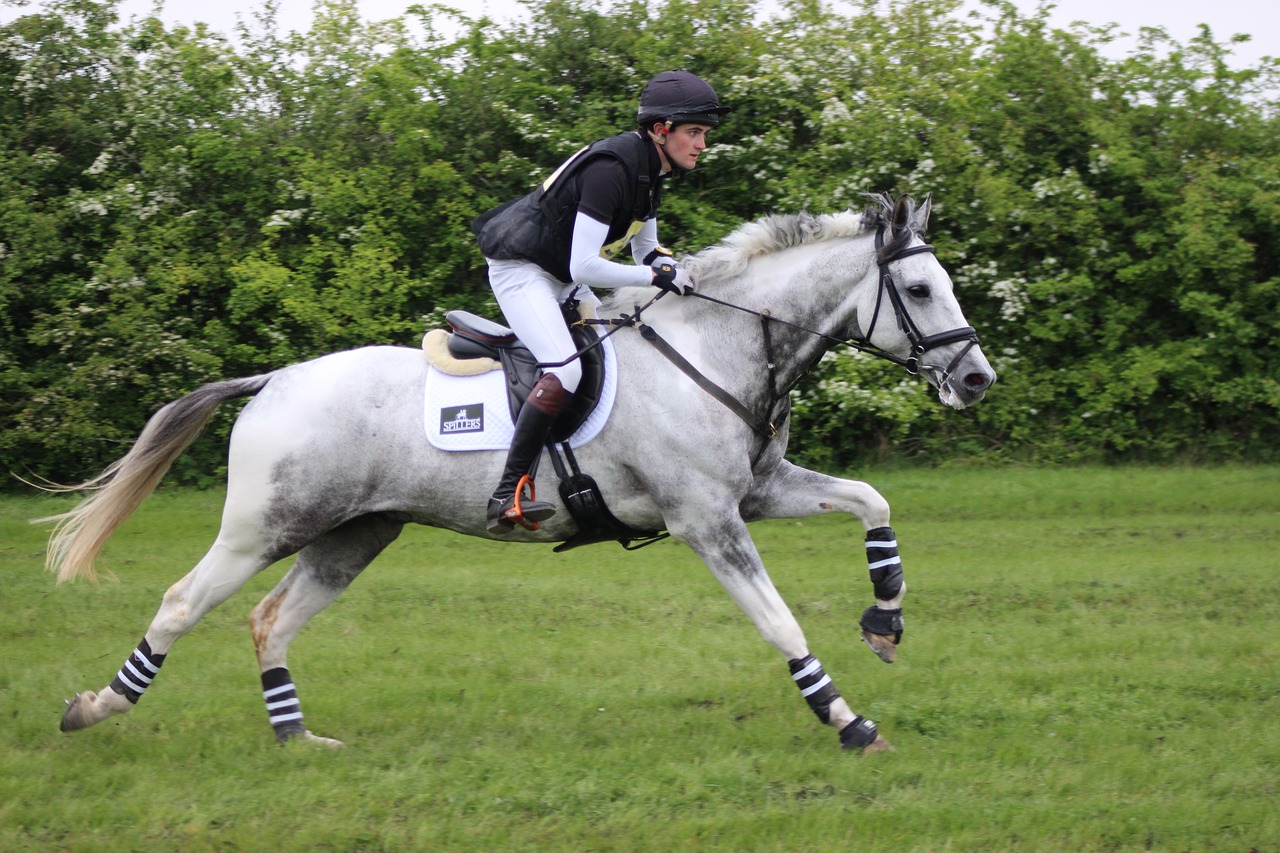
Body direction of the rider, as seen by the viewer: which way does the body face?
to the viewer's right

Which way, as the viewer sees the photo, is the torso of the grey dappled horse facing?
to the viewer's right

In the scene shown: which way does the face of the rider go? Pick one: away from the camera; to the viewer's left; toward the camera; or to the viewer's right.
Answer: to the viewer's right
